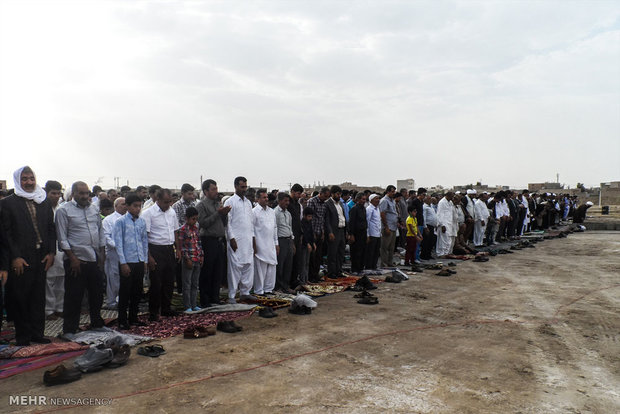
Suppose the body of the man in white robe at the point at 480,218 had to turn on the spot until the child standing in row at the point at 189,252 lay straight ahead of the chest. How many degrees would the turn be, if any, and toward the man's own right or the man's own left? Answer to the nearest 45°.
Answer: approximately 45° to the man's own right

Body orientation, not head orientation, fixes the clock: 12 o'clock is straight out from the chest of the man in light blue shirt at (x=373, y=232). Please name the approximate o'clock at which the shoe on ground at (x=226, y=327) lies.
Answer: The shoe on ground is roughly at 2 o'clock from the man in light blue shirt.

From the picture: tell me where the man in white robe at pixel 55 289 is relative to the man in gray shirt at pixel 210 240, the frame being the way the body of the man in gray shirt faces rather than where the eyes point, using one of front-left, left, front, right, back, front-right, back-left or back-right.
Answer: back-right

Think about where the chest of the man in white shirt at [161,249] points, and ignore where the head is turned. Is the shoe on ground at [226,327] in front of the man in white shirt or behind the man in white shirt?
in front

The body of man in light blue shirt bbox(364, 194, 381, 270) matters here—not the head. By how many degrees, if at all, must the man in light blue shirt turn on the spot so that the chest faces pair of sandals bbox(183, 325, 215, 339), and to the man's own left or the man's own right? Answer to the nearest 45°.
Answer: approximately 45° to the man's own right

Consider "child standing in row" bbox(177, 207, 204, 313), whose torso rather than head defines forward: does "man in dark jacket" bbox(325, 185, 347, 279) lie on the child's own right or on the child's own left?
on the child's own left

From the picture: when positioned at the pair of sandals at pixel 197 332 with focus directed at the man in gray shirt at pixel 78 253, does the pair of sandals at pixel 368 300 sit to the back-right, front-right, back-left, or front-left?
back-right

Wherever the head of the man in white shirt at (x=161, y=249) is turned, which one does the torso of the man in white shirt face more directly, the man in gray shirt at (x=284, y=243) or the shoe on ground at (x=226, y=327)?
the shoe on ground

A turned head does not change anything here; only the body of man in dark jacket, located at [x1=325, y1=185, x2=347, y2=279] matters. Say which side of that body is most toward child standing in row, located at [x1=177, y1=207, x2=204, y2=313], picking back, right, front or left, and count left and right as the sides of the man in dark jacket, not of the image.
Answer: right

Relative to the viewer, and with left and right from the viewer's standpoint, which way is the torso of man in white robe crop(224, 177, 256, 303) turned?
facing the viewer and to the right of the viewer

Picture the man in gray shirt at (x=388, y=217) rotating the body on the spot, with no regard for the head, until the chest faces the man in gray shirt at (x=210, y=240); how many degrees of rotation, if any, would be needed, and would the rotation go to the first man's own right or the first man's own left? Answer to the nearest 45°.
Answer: approximately 90° to the first man's own right
